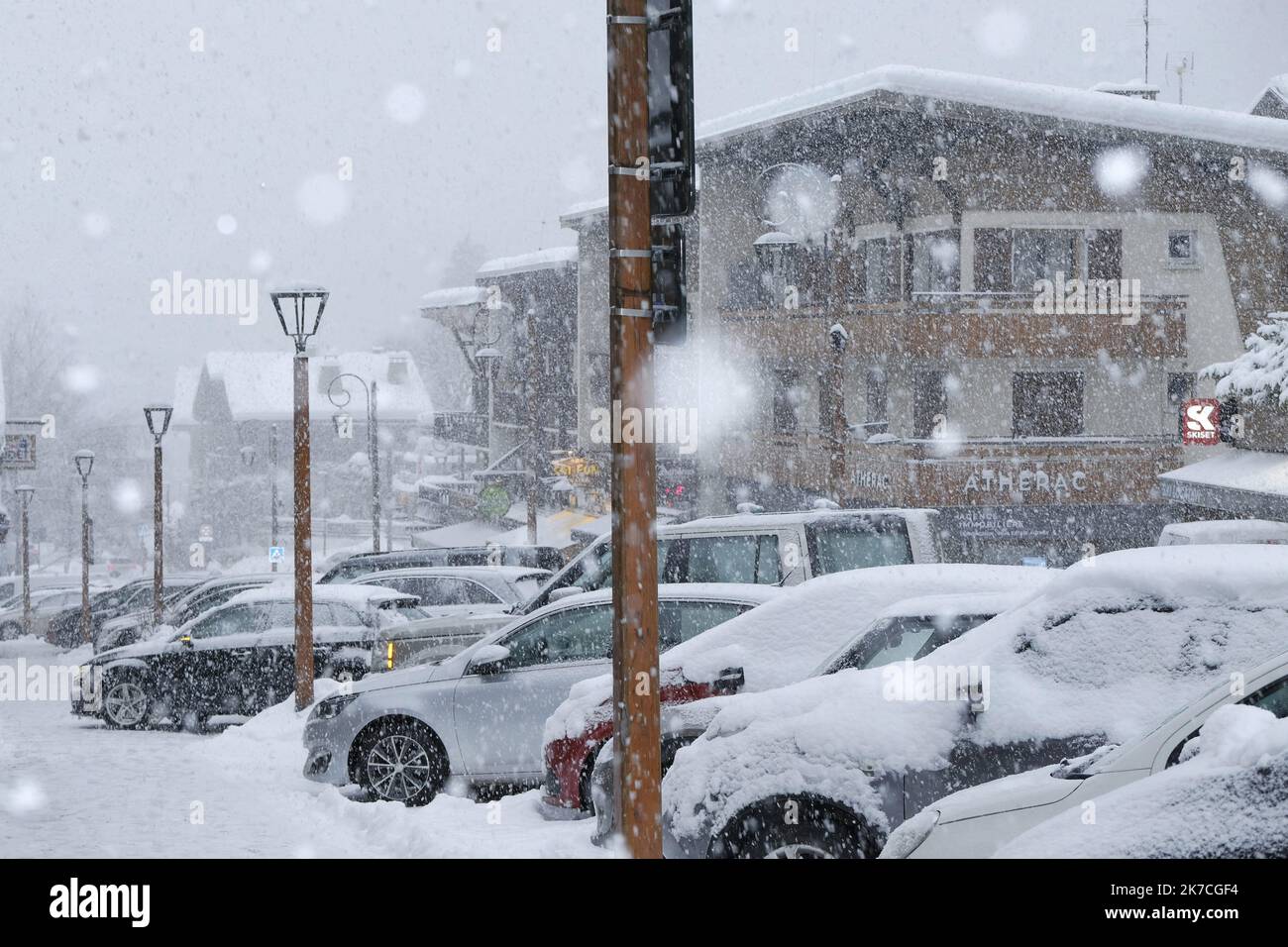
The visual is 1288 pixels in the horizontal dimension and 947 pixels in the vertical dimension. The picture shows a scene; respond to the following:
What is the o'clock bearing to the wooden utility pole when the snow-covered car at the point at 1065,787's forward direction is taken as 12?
The wooden utility pole is roughly at 12 o'clock from the snow-covered car.

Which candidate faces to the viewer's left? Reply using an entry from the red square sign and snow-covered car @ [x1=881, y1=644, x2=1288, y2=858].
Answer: the snow-covered car

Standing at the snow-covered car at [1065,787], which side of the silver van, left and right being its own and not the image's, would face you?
left

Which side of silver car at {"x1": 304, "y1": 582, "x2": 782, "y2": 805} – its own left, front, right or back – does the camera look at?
left

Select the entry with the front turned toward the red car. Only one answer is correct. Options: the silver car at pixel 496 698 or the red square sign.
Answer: the red square sign

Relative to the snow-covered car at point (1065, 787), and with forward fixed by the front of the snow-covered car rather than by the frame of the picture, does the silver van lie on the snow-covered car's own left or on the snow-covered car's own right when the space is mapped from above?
on the snow-covered car's own right

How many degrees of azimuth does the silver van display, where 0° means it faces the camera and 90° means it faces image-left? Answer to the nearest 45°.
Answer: approximately 90°

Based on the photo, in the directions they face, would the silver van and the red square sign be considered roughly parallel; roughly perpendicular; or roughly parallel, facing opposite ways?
roughly perpendicular

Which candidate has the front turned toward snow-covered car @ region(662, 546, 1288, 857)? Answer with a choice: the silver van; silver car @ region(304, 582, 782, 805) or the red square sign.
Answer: the red square sign

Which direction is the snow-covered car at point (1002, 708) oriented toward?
to the viewer's left

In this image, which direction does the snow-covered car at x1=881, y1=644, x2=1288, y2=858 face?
to the viewer's left
